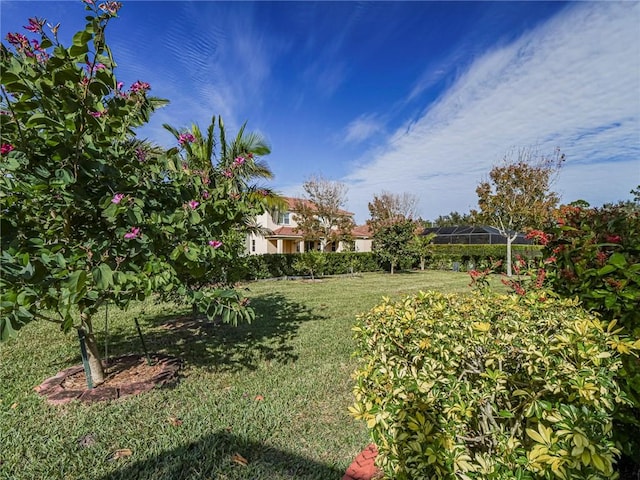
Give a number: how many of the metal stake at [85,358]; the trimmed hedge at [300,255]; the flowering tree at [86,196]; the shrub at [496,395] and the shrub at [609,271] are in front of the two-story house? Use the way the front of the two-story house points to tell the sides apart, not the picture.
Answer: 5

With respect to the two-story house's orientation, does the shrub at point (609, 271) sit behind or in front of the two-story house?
in front

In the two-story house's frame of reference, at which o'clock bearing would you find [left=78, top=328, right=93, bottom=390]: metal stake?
The metal stake is roughly at 12 o'clock from the two-story house.

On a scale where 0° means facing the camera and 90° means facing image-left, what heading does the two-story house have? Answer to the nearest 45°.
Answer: approximately 0°

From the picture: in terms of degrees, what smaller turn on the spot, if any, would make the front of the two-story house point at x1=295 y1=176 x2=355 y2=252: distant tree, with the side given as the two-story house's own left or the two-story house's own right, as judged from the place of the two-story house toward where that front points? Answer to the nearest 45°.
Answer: approximately 45° to the two-story house's own left

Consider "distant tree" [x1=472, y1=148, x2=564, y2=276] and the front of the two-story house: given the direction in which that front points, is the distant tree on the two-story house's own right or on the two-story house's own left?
on the two-story house's own left

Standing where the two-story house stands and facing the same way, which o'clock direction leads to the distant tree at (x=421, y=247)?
The distant tree is roughly at 10 o'clock from the two-story house.

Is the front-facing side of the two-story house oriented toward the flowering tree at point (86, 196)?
yes

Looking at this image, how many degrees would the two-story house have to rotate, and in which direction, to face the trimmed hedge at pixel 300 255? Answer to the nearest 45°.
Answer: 0° — it already faces it
